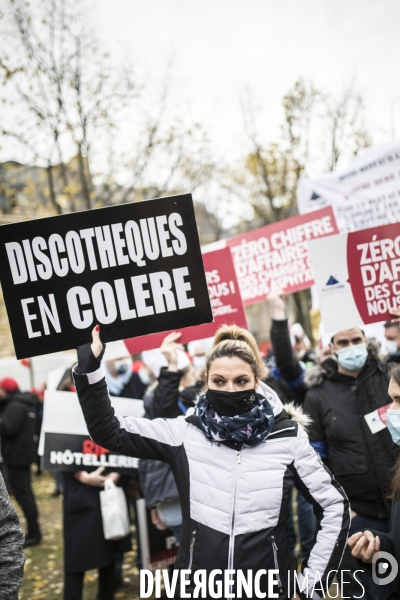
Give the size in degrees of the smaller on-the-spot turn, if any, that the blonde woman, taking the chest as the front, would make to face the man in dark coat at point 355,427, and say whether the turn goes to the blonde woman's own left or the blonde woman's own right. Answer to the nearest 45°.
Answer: approximately 135° to the blonde woman's own left

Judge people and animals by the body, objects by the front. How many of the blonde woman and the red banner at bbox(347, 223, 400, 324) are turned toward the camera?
2

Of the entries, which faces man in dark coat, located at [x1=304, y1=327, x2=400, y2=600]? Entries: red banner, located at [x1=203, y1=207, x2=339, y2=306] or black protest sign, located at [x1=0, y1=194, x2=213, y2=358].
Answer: the red banner

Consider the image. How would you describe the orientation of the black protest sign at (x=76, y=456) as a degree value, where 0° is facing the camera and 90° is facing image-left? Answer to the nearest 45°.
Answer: approximately 0°

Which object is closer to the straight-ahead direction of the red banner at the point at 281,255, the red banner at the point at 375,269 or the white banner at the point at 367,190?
the red banner

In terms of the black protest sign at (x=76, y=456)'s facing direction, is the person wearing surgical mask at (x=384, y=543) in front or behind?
in front

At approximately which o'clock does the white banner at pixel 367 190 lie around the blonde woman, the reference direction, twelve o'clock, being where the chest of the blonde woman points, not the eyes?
The white banner is roughly at 7 o'clock from the blonde woman.

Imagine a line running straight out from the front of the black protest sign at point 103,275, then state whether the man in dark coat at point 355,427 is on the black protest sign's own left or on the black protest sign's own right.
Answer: on the black protest sign's own left

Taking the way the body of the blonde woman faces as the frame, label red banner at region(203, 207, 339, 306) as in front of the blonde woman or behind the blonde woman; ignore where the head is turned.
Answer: behind
